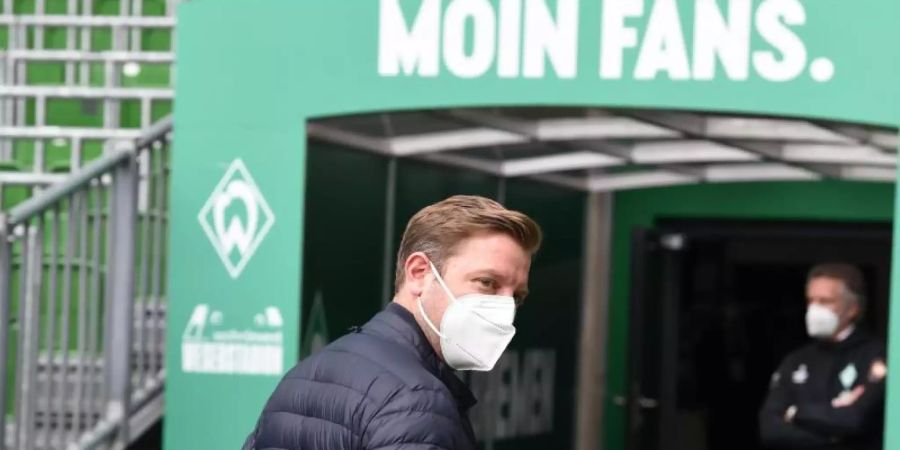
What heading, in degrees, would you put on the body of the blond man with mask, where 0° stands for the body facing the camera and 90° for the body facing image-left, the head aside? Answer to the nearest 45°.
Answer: approximately 270°

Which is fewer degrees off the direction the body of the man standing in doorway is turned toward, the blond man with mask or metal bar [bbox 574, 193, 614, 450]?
the blond man with mask

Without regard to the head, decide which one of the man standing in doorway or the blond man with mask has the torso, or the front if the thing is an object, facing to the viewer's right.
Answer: the blond man with mask

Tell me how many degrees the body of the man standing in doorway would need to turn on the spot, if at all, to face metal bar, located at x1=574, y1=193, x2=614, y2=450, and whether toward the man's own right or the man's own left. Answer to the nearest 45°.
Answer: approximately 90° to the man's own right

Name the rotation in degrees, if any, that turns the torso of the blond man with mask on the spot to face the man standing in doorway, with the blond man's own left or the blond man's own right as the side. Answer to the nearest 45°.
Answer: approximately 45° to the blond man's own left

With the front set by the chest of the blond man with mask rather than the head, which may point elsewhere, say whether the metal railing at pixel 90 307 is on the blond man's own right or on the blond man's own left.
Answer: on the blond man's own left

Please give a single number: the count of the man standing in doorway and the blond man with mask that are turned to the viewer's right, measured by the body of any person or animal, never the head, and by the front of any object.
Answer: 1

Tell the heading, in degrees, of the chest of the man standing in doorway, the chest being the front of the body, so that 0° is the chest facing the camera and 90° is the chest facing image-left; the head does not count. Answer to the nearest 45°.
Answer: approximately 45°

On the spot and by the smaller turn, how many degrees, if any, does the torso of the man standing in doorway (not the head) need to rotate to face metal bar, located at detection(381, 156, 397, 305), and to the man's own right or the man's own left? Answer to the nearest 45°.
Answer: approximately 45° to the man's own right
